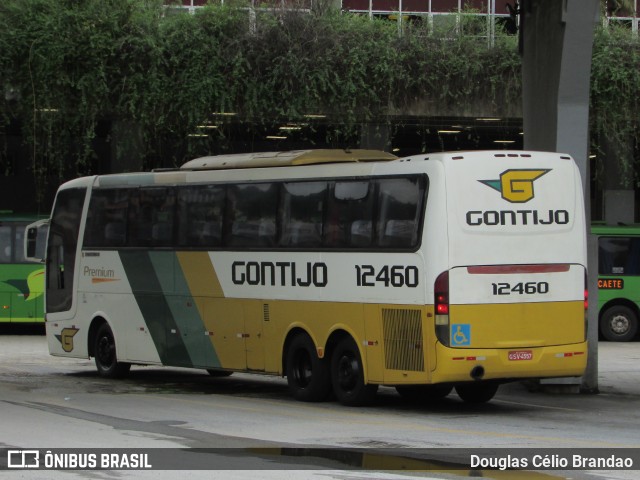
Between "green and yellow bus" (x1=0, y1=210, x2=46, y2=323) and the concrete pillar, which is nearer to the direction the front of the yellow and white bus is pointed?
the green and yellow bus

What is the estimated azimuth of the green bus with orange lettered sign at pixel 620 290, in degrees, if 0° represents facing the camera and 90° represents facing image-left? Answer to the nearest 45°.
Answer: approximately 90°

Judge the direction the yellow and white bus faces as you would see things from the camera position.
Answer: facing away from the viewer and to the left of the viewer

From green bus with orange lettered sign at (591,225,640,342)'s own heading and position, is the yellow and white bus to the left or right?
on its right

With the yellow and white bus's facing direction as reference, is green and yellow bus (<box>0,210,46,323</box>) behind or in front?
in front

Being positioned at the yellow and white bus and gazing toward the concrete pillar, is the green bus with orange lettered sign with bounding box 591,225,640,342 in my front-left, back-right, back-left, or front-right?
front-left
